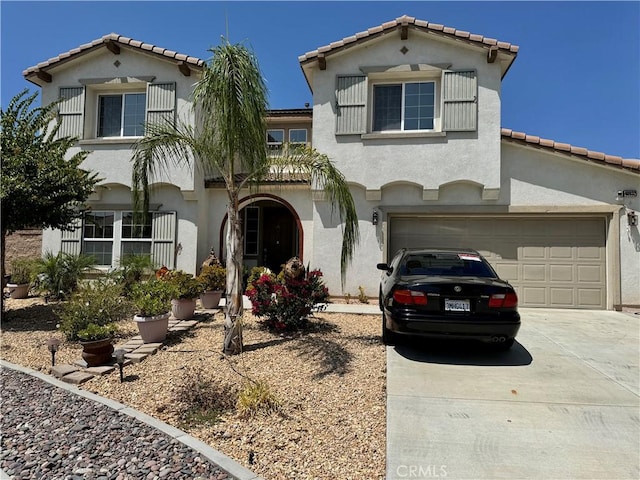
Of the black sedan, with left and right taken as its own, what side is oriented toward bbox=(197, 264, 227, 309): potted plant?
left

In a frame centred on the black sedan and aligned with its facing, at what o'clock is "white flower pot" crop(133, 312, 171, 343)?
The white flower pot is roughly at 9 o'clock from the black sedan.

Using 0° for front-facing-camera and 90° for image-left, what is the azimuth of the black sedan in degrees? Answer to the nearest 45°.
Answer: approximately 180°

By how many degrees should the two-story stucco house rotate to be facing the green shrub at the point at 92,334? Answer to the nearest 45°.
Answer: approximately 45° to its right

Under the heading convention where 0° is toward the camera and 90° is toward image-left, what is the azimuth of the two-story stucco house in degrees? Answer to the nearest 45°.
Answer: approximately 0°

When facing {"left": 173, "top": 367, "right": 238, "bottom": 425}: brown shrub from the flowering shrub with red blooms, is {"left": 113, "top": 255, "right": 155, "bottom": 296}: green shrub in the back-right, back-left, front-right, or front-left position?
back-right

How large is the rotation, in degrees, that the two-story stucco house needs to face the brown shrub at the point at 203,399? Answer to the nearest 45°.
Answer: approximately 45° to its right

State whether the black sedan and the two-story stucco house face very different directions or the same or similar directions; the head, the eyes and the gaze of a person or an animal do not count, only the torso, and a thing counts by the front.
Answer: very different directions

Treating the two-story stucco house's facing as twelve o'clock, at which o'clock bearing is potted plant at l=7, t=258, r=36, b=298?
The potted plant is roughly at 3 o'clock from the two-story stucco house.

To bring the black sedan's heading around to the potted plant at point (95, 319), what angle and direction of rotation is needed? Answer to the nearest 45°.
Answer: approximately 90° to its left

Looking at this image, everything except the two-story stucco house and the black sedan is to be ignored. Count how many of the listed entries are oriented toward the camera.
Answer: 1
